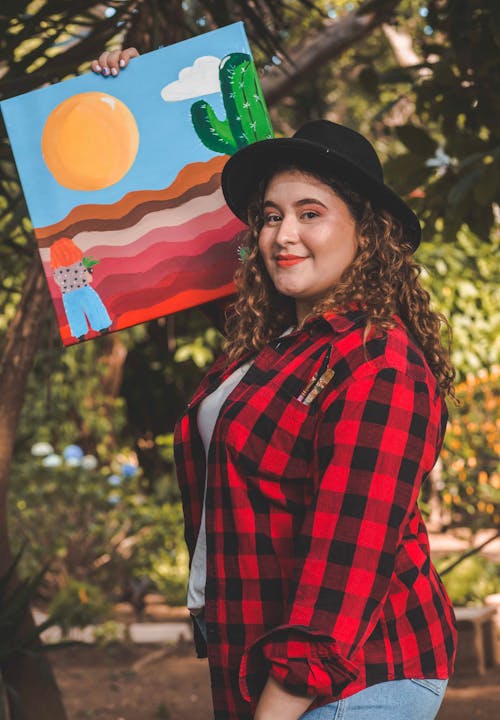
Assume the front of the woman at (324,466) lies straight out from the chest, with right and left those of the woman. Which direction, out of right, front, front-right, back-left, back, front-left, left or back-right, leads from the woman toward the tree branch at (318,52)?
back-right

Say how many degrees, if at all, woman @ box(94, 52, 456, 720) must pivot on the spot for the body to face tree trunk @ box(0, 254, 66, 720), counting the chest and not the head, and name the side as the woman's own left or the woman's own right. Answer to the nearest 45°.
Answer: approximately 90° to the woman's own right
